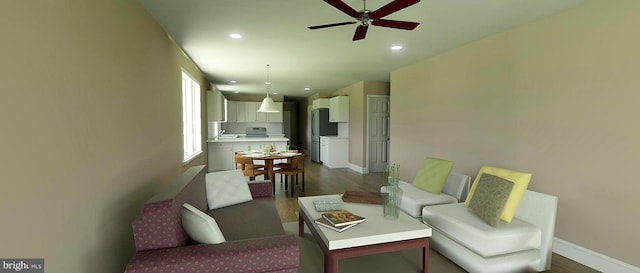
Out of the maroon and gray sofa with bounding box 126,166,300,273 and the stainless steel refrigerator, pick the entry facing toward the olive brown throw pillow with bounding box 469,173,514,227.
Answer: the maroon and gray sofa

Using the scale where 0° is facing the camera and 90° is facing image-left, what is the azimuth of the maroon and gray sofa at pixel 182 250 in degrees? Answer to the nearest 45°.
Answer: approximately 270°

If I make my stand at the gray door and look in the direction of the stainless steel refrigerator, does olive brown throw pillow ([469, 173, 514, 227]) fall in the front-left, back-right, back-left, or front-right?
back-left

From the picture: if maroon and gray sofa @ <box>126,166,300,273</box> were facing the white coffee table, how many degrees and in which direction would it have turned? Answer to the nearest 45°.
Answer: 0° — it already faces it

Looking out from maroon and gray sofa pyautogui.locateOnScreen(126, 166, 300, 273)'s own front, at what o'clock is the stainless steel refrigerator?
The stainless steel refrigerator is roughly at 10 o'clock from the maroon and gray sofa.

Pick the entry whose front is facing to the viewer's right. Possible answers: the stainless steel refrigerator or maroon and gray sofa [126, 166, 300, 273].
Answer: the maroon and gray sofa

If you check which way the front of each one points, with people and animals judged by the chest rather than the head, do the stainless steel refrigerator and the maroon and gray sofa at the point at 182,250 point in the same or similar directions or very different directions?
very different directions
